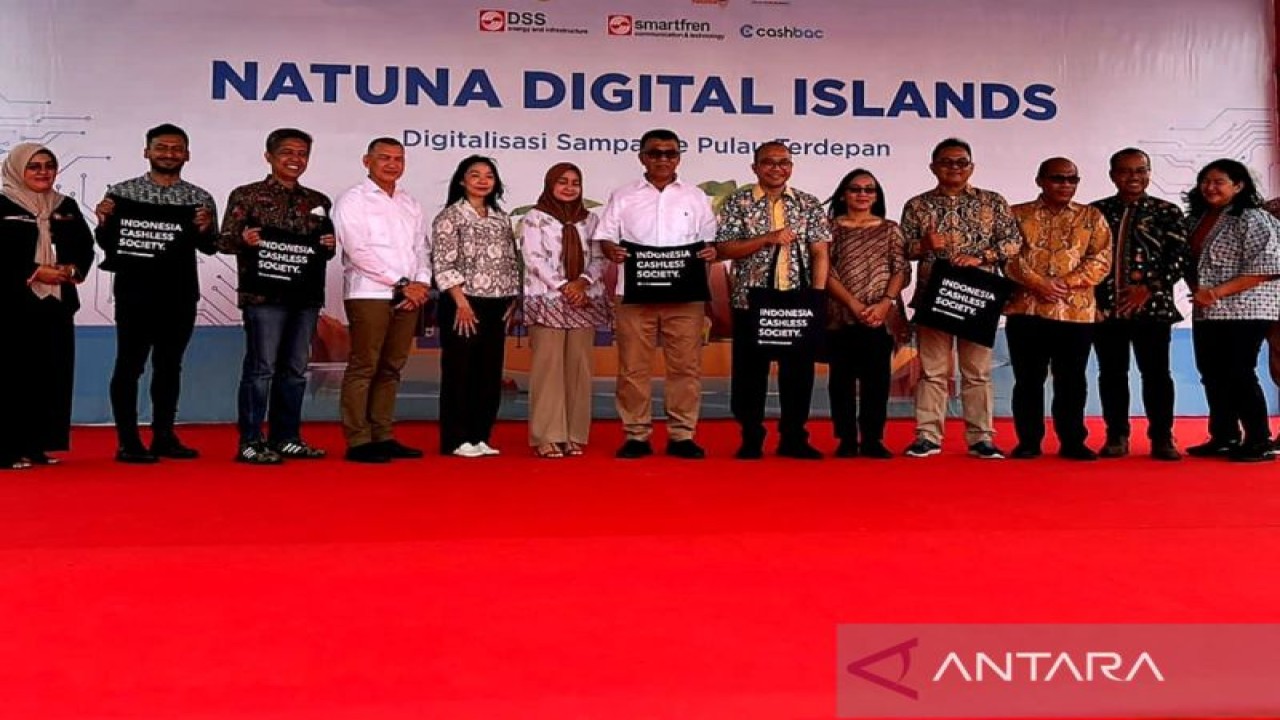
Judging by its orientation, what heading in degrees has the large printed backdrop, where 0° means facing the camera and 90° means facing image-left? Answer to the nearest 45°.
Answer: approximately 0°

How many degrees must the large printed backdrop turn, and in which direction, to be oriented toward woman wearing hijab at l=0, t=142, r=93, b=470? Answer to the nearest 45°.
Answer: approximately 45° to its right

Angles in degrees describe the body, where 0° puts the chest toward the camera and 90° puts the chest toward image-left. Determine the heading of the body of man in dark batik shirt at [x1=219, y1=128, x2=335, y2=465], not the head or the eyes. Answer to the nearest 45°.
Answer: approximately 315°

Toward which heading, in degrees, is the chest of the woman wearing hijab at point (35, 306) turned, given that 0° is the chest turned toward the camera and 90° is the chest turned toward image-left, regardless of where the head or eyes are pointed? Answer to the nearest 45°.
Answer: approximately 315°

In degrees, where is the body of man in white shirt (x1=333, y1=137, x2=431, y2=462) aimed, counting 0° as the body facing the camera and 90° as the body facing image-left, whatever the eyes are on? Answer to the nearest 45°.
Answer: approximately 315°
